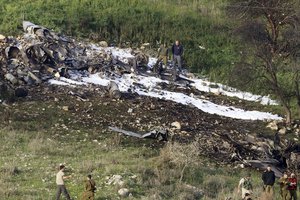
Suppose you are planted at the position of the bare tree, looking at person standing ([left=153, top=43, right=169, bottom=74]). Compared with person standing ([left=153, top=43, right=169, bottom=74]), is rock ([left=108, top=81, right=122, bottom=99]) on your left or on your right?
left

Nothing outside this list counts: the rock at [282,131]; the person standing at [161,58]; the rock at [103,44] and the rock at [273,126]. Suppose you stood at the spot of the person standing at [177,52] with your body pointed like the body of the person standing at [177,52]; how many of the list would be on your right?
2

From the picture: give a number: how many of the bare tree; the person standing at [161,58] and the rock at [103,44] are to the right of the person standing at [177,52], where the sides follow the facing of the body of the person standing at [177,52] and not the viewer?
2

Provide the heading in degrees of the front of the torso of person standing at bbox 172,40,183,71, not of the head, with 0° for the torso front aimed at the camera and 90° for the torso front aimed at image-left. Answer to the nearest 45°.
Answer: approximately 0°

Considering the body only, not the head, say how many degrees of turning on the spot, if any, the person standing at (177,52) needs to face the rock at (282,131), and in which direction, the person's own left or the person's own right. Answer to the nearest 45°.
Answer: approximately 45° to the person's own left
